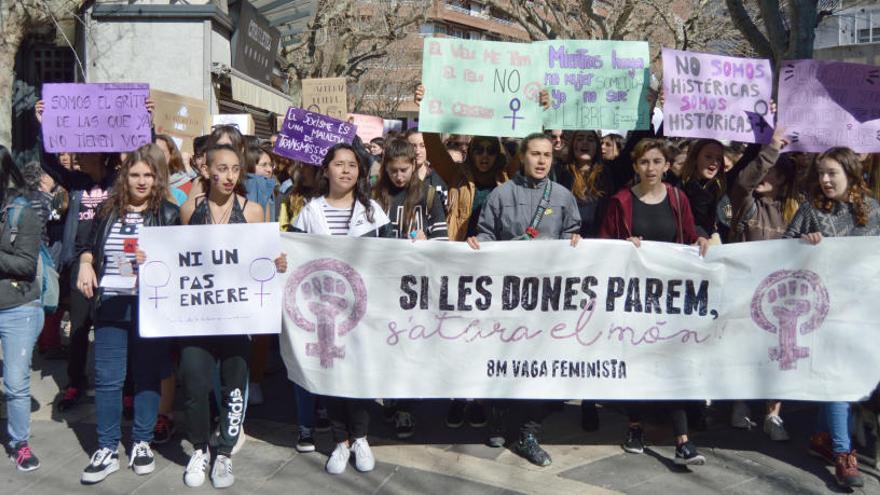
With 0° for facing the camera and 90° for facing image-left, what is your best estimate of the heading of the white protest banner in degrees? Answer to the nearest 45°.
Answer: approximately 0°

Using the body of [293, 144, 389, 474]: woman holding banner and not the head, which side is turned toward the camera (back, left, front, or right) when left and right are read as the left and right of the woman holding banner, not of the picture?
front

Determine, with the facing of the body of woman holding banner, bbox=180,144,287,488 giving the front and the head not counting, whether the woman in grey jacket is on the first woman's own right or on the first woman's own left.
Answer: on the first woman's own left

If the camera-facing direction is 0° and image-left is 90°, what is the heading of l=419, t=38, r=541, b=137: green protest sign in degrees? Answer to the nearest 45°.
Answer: approximately 0°

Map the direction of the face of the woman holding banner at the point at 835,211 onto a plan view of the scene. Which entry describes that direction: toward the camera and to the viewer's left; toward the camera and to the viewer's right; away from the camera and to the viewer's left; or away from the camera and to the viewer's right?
toward the camera and to the viewer's left

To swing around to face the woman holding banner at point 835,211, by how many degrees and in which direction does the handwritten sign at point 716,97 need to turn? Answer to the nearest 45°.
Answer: approximately 45° to its left

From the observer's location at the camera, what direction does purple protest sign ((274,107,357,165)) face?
facing the viewer

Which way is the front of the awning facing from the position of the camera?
facing the viewer and to the right of the viewer

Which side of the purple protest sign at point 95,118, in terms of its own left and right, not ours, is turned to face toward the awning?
back

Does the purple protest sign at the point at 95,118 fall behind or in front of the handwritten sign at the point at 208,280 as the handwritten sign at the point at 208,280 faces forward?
behind

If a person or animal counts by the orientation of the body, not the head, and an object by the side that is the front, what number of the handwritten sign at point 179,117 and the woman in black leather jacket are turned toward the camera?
2

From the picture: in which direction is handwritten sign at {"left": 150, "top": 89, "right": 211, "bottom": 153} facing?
toward the camera
